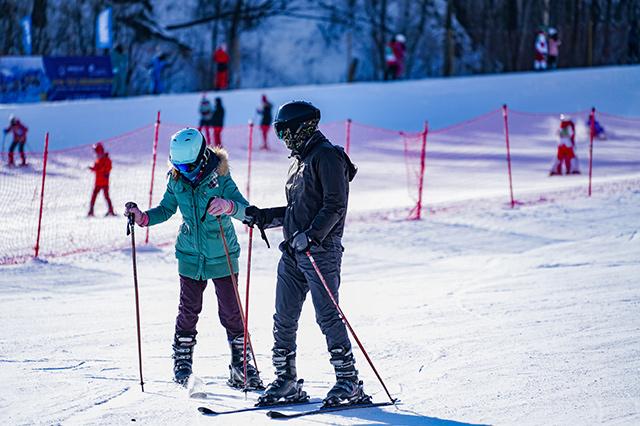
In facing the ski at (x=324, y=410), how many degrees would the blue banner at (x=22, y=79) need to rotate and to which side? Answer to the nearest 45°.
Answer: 0° — it already faces it

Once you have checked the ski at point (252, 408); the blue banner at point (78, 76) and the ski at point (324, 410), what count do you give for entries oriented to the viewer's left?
2

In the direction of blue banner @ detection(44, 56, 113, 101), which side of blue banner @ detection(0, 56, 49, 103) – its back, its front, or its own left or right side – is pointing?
left

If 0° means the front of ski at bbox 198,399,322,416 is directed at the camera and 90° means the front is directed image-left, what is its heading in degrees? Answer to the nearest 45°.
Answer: approximately 90°

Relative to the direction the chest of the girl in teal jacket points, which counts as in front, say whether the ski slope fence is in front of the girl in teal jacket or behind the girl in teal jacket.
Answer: behind

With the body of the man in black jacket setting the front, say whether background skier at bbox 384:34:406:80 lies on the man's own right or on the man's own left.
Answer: on the man's own right

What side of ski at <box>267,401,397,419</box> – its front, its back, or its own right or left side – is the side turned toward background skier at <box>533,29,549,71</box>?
right

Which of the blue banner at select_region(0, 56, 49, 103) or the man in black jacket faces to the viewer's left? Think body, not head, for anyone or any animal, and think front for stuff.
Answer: the man in black jacket

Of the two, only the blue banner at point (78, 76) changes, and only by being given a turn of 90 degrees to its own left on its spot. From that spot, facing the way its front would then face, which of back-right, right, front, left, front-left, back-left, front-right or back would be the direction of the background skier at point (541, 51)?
front

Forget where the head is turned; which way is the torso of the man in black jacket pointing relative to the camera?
to the viewer's left

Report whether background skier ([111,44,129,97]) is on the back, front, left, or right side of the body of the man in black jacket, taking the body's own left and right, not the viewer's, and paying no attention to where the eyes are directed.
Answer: right

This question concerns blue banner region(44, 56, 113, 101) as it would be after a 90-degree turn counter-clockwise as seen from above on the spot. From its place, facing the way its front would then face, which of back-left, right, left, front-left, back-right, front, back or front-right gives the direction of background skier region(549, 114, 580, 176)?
front-right

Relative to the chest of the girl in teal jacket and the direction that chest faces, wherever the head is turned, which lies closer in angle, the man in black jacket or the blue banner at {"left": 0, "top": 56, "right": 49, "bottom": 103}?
the man in black jacket

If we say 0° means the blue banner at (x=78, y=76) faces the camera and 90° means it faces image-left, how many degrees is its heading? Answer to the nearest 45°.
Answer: approximately 0°

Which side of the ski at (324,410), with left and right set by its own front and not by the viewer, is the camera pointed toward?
left
